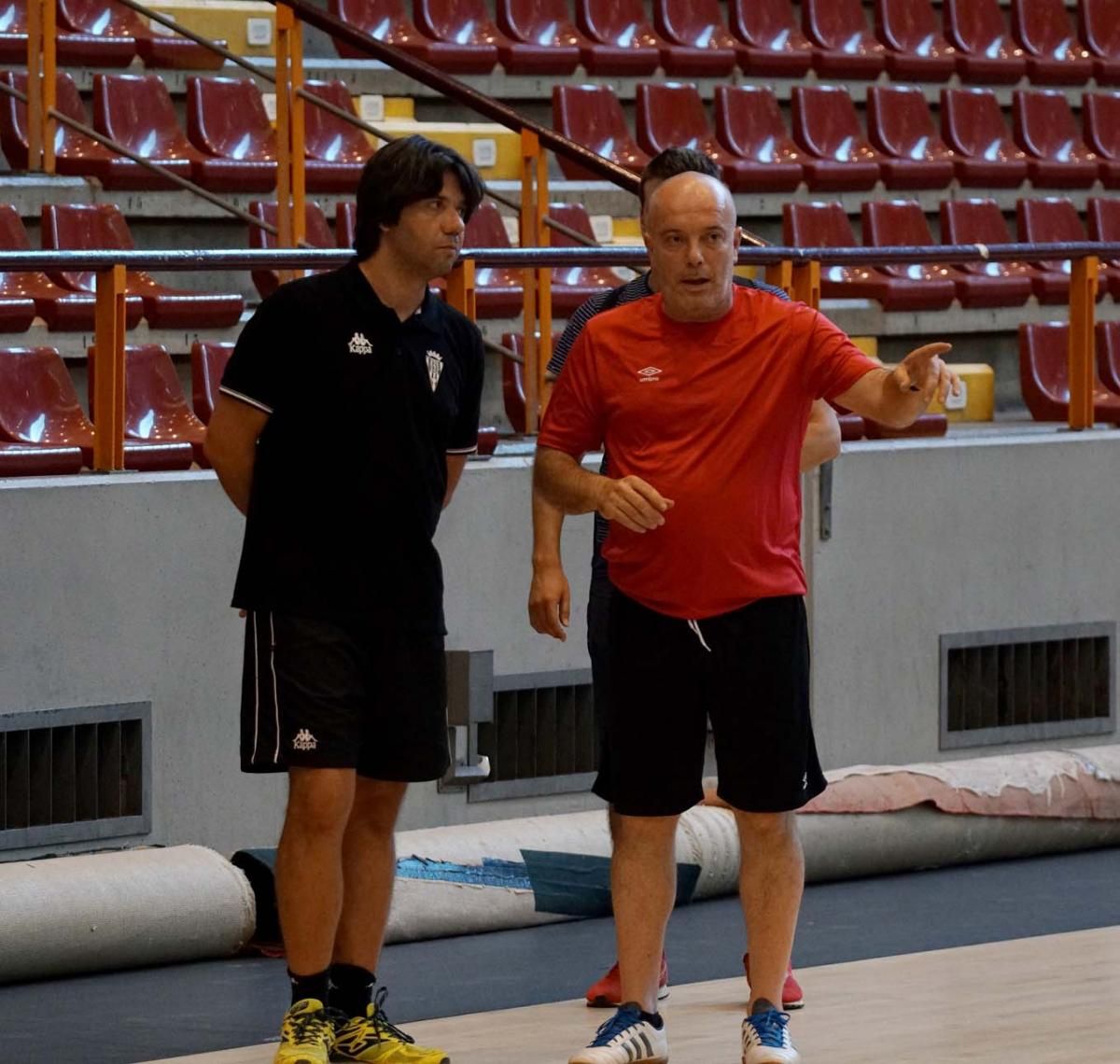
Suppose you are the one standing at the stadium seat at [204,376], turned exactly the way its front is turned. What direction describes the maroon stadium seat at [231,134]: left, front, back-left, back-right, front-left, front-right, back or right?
back-left

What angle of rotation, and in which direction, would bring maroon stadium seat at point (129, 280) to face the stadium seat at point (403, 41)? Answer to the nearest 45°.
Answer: approximately 90° to its left

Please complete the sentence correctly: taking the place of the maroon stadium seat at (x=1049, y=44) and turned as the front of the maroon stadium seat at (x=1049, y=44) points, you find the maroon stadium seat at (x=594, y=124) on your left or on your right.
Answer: on your right

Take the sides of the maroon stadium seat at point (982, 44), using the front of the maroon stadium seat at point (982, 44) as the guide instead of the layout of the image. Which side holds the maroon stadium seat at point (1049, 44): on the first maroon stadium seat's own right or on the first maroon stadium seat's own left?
on the first maroon stadium seat's own left
